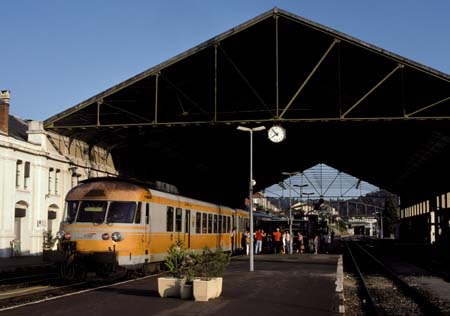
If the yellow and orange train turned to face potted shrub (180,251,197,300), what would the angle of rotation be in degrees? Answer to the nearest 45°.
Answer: approximately 45° to its left

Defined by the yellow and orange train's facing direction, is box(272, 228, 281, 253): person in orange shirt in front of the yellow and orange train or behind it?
behind

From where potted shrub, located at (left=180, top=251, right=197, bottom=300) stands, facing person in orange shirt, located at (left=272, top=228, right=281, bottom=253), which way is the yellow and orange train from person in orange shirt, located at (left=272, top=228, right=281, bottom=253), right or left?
left

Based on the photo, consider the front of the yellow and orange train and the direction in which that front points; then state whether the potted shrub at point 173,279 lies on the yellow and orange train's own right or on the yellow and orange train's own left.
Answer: on the yellow and orange train's own left

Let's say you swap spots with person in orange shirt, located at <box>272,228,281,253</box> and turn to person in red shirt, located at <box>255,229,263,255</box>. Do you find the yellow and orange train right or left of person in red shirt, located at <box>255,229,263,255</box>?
left

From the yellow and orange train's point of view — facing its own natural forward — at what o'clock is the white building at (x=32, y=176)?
The white building is roughly at 4 o'clock from the yellow and orange train.

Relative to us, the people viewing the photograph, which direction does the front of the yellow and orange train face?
facing the viewer and to the left of the viewer
